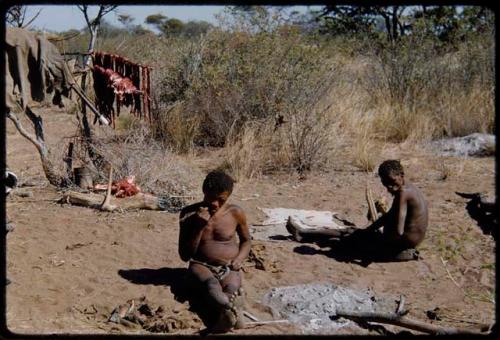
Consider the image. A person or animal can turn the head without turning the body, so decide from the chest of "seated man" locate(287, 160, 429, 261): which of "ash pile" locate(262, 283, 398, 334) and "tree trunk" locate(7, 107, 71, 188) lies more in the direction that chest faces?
the tree trunk

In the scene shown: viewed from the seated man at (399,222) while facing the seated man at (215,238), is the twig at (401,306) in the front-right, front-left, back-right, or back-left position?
front-left

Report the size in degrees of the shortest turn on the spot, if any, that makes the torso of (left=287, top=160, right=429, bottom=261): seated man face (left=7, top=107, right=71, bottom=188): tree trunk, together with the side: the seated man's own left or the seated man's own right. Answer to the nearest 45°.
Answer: approximately 45° to the seated man's own right

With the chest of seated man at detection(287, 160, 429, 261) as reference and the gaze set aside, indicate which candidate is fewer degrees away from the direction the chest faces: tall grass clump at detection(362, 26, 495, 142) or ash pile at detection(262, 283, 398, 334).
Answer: the ash pile

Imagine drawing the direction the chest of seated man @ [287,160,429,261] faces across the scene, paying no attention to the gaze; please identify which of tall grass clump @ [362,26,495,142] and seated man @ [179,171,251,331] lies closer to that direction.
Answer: the seated man

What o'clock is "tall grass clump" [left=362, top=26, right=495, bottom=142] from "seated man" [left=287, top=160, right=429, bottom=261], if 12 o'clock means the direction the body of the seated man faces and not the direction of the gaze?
The tall grass clump is roughly at 3 o'clock from the seated man.

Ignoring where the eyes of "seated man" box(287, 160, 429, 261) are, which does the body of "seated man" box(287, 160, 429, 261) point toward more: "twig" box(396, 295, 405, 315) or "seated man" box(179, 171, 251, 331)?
the seated man

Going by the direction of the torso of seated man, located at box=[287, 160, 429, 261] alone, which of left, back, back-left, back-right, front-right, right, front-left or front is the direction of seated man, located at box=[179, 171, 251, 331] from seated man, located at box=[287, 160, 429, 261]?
front-left

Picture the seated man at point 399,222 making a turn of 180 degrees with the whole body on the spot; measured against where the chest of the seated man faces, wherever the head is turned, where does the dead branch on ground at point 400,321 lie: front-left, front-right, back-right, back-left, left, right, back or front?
right

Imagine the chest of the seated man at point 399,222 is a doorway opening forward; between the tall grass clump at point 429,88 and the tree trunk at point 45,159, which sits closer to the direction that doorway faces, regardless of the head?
the tree trunk

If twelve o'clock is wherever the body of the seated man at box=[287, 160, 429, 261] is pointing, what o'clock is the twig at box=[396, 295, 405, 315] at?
The twig is roughly at 9 o'clock from the seated man.

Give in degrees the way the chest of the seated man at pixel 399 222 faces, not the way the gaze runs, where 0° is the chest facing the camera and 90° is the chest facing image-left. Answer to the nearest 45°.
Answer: approximately 90°
